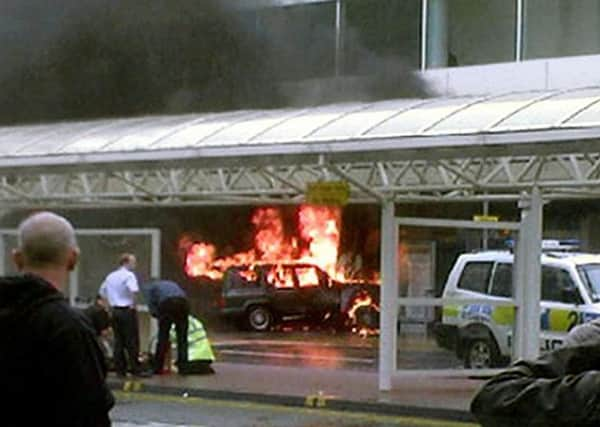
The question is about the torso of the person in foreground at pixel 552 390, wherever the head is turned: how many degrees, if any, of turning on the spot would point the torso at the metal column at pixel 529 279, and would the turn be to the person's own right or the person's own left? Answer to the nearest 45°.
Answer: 0° — they already face it

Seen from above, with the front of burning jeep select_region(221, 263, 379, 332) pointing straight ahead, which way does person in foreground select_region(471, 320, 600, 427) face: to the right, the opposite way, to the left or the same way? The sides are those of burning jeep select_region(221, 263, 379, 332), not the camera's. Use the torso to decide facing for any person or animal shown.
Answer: to the left

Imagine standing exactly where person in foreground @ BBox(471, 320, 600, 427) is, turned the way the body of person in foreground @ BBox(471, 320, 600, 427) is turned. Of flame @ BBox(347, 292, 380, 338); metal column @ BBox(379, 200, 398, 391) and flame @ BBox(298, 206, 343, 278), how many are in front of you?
3

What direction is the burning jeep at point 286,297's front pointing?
to the viewer's right

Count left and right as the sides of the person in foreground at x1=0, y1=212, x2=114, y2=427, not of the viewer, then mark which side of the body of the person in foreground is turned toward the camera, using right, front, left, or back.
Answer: back

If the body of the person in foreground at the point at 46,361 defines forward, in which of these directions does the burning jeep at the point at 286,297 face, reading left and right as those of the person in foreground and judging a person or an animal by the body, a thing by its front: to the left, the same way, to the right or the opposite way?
to the right

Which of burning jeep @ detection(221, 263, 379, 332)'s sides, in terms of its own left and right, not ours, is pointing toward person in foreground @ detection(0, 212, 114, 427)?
right

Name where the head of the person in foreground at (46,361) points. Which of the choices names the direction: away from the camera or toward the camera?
away from the camera

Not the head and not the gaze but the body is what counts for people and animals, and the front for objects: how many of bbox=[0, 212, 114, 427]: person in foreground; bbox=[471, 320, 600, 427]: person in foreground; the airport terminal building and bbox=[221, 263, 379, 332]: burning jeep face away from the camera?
2

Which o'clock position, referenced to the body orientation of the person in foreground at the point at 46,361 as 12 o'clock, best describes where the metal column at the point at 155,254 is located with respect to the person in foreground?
The metal column is roughly at 12 o'clock from the person in foreground.

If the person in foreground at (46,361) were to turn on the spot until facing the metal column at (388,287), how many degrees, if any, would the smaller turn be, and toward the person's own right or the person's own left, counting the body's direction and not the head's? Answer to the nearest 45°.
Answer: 0° — they already face it

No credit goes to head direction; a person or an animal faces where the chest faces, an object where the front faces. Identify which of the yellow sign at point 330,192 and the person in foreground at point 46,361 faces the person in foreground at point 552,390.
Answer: the yellow sign

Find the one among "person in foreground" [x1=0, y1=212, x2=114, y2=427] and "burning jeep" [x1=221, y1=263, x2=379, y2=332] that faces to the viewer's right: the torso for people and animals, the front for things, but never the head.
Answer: the burning jeep
